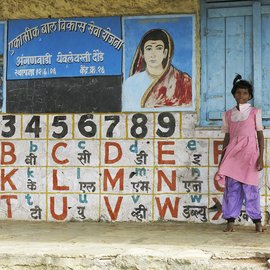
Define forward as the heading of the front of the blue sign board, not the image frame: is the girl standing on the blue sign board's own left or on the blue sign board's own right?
on the blue sign board's own left

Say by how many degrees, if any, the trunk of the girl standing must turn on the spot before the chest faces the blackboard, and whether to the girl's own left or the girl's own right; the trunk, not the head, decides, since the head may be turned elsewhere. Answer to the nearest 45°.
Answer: approximately 90° to the girl's own right

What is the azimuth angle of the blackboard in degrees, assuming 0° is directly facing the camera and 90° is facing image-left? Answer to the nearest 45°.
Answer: approximately 0°

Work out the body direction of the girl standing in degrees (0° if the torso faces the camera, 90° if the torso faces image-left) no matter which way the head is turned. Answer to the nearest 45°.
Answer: approximately 0°

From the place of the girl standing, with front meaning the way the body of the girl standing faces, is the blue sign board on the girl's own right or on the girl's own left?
on the girl's own right
